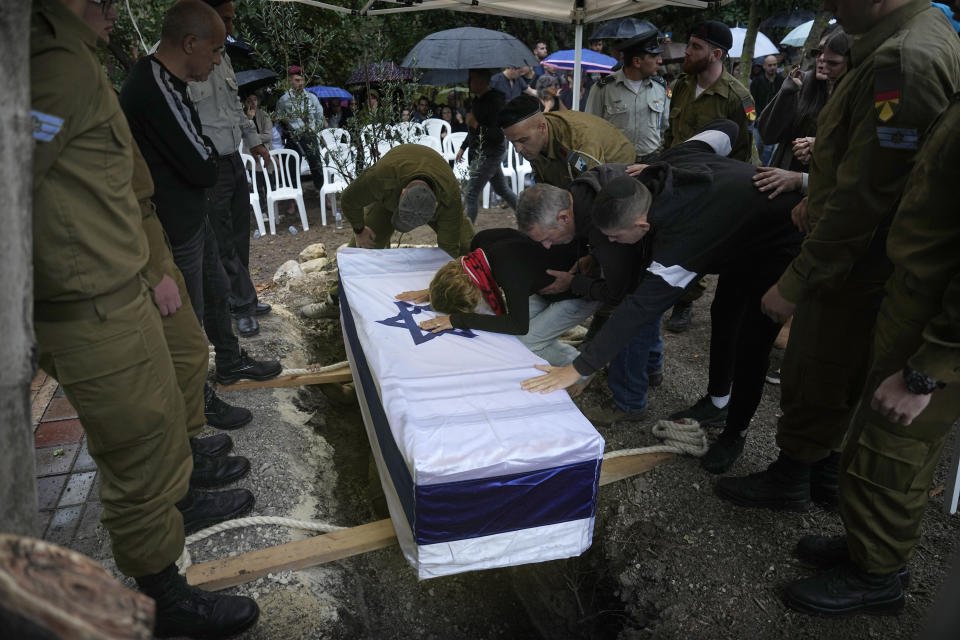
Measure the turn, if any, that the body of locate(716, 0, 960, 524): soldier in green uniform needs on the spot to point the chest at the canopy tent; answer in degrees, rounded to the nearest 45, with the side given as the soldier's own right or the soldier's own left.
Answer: approximately 45° to the soldier's own right

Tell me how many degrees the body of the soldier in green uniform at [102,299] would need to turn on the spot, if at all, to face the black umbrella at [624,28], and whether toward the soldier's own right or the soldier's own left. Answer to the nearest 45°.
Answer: approximately 45° to the soldier's own left

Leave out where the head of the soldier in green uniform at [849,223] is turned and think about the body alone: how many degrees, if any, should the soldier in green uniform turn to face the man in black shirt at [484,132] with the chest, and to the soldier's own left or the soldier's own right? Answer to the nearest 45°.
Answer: approximately 45° to the soldier's own right

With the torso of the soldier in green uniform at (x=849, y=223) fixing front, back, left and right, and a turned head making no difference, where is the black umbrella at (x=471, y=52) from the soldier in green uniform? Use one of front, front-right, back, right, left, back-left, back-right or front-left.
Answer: front-right

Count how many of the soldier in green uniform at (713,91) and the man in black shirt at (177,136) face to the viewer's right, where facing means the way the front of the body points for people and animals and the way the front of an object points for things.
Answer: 1

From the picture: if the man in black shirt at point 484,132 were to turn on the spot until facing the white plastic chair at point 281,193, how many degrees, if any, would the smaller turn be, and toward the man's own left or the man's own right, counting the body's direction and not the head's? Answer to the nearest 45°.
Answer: approximately 45° to the man's own right

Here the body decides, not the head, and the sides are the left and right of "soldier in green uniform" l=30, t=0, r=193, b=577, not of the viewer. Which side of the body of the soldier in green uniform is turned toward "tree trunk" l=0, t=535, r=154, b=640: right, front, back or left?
right

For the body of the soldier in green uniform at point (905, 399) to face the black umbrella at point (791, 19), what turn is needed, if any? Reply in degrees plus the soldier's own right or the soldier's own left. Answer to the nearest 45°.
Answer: approximately 90° to the soldier's own right

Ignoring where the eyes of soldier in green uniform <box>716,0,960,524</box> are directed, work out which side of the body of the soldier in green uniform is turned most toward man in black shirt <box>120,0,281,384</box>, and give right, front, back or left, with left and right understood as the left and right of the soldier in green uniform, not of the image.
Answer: front

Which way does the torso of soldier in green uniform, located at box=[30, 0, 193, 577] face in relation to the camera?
to the viewer's right

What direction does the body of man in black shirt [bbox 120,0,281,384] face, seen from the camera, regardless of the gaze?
to the viewer's right

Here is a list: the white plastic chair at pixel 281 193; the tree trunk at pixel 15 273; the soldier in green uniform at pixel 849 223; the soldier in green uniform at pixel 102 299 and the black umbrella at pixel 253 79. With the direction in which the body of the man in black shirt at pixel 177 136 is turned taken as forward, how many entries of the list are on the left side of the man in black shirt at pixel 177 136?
2

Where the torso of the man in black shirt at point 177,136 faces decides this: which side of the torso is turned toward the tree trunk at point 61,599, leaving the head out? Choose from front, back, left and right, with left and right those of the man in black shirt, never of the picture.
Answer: right

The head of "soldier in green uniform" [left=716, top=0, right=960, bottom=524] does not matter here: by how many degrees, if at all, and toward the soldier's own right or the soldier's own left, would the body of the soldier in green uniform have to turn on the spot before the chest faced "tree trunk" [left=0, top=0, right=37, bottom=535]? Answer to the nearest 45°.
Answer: approximately 45° to the soldier's own left

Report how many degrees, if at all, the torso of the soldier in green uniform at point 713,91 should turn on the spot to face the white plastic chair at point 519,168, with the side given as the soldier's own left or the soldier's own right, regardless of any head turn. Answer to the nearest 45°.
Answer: approximately 90° to the soldier's own right

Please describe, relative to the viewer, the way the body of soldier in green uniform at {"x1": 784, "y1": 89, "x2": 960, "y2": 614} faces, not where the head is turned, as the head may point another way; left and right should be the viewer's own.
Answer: facing to the left of the viewer

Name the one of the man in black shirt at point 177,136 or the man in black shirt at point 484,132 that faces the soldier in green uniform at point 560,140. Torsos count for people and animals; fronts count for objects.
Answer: the man in black shirt at point 177,136
